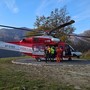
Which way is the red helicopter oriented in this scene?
to the viewer's right

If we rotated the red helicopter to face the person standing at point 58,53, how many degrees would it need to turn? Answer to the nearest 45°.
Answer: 0° — it already faces them
